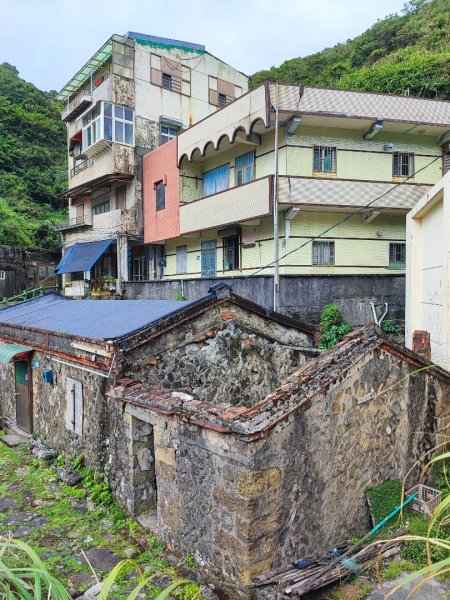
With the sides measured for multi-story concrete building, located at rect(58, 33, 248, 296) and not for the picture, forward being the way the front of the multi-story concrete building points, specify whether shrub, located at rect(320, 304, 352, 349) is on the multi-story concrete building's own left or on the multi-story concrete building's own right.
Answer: on the multi-story concrete building's own left

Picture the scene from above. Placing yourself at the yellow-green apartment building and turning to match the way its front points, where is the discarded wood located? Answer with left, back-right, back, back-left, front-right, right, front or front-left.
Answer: front-left

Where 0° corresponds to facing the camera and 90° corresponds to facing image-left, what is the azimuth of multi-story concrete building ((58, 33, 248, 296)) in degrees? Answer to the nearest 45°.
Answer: approximately 45°

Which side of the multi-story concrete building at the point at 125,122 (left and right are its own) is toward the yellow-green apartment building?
left

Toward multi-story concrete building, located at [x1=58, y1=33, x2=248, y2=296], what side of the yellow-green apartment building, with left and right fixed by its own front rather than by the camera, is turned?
right

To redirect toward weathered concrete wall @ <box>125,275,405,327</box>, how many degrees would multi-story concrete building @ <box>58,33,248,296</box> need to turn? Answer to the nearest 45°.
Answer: approximately 90° to its left

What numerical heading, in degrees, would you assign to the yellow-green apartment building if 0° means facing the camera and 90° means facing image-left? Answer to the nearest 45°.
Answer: approximately 45°

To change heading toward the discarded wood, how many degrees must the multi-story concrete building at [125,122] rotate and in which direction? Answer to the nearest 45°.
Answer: approximately 45° to its left
